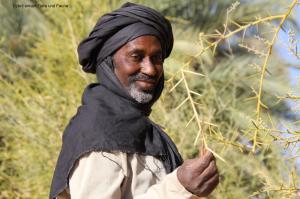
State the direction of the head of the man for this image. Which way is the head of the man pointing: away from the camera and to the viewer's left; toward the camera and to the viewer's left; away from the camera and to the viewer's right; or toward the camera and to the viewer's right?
toward the camera and to the viewer's right

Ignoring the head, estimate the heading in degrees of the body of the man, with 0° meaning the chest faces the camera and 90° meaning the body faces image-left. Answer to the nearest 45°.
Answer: approximately 270°
